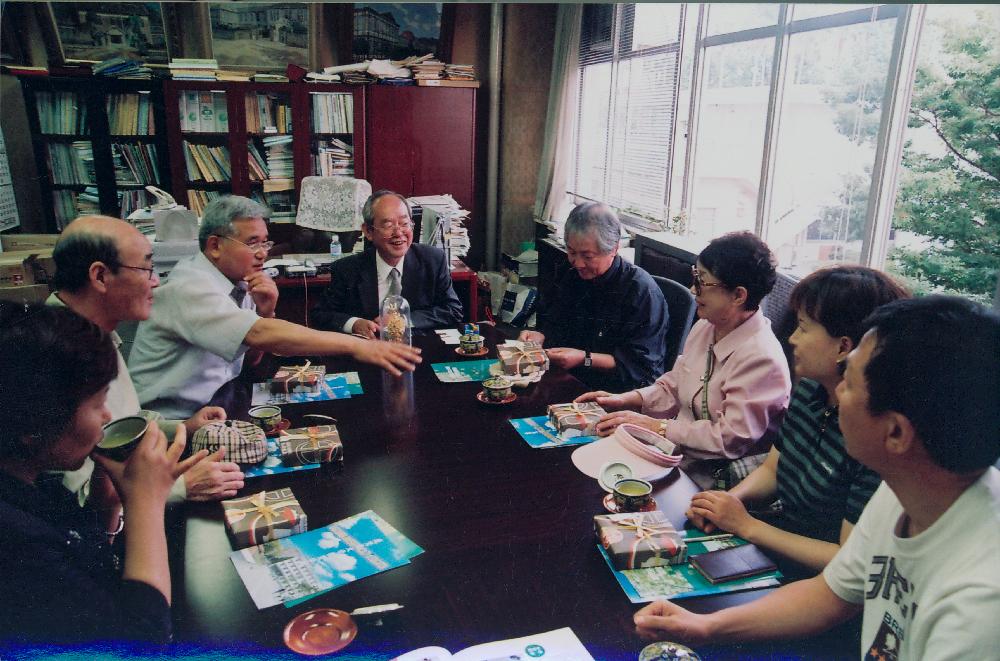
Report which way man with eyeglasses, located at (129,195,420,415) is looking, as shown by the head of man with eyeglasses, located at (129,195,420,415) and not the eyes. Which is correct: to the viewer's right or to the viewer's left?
to the viewer's right

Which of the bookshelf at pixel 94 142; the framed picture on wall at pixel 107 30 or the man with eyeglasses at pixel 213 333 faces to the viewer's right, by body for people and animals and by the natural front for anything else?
the man with eyeglasses

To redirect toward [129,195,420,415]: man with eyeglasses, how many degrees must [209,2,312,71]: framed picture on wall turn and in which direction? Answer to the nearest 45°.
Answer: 0° — it already faces them

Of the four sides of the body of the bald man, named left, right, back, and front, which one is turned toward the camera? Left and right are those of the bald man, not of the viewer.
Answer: right

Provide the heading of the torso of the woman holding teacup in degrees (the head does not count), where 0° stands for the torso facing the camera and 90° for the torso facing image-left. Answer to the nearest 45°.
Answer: approximately 270°

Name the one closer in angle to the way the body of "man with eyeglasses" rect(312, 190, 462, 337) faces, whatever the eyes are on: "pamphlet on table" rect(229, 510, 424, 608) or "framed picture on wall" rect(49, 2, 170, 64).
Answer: the pamphlet on table

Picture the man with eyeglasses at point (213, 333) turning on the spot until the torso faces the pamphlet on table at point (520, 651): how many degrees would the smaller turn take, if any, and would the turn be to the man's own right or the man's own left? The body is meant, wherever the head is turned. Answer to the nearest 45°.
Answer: approximately 90° to the man's own right

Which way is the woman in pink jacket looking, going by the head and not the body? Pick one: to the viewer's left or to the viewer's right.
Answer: to the viewer's left

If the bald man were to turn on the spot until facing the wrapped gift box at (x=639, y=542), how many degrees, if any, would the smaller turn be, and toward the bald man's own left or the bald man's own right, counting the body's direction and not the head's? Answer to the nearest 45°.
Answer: approximately 45° to the bald man's own right

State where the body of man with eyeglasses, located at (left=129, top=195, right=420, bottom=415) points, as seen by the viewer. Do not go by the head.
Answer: to the viewer's right

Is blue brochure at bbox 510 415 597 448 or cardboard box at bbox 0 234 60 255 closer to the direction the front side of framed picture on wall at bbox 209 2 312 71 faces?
the blue brochure

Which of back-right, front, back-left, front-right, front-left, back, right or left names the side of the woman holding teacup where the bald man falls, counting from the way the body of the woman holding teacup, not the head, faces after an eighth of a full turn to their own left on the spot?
front-left

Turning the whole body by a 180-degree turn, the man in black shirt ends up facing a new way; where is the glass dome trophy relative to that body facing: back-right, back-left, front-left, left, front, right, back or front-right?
back-left
